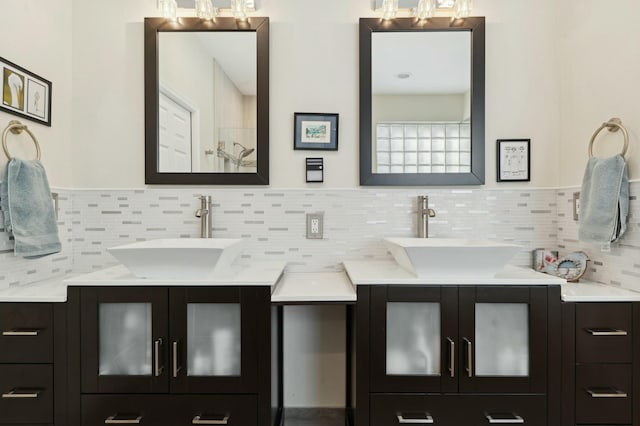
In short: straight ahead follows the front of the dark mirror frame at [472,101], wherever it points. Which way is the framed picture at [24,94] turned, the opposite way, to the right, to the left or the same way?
to the left

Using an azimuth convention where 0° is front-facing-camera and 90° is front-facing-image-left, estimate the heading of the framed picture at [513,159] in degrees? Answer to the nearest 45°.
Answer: approximately 0°

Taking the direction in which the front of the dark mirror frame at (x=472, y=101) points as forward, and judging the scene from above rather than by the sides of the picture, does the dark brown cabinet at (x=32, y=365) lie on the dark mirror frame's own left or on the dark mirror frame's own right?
on the dark mirror frame's own right

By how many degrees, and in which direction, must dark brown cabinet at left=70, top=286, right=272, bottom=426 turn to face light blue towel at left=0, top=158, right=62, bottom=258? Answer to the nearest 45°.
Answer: approximately 135° to its right

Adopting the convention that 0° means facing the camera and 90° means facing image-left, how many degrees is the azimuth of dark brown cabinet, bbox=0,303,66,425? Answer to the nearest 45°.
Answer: approximately 0°

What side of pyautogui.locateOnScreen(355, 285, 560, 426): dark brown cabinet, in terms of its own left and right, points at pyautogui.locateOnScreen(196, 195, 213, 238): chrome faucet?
right
